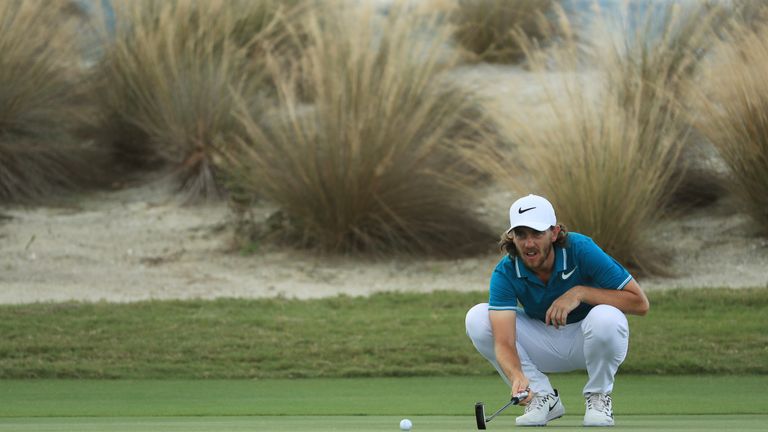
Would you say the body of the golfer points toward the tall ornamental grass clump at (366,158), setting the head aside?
no

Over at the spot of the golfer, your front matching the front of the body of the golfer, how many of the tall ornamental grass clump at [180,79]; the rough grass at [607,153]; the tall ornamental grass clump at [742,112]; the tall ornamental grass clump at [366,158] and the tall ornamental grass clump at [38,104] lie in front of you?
0

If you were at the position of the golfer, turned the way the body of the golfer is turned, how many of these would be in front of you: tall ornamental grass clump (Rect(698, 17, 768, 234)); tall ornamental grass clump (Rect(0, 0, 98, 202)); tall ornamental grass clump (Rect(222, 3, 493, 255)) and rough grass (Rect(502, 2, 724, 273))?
0

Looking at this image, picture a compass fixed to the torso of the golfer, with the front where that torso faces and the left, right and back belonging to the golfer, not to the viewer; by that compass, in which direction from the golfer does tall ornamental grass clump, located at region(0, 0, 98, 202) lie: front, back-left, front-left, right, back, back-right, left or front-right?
back-right

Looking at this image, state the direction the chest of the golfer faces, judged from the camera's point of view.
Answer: toward the camera

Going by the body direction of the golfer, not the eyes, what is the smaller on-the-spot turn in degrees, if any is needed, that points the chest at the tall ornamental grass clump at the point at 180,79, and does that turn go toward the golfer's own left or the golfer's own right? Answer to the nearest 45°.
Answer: approximately 135° to the golfer's own right

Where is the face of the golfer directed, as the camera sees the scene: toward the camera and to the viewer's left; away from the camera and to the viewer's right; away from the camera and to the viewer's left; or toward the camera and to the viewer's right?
toward the camera and to the viewer's left

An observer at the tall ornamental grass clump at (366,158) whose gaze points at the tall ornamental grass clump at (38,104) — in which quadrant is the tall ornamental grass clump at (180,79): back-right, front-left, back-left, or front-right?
front-right

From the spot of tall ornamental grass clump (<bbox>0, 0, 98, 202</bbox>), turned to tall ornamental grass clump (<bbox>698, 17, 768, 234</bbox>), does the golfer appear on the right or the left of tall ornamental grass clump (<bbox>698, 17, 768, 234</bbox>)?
right

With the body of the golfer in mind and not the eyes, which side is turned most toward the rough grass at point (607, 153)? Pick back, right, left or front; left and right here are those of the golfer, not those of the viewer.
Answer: back

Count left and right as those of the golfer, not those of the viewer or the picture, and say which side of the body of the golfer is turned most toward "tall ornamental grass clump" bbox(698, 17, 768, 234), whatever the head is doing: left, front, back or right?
back
